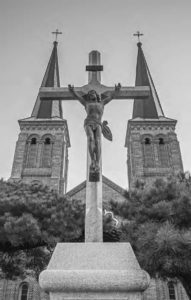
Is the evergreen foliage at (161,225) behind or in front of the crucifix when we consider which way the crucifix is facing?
behind

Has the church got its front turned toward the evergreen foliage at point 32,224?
yes

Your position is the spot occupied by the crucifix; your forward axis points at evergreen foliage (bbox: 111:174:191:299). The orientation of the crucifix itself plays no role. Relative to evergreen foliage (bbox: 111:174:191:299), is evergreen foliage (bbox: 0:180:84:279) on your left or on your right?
left

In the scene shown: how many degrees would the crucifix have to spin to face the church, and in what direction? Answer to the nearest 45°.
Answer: approximately 180°

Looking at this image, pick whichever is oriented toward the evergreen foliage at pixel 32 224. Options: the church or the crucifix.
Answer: the church

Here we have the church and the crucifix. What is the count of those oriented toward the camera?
2

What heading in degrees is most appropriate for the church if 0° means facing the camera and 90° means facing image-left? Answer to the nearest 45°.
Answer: approximately 0°
